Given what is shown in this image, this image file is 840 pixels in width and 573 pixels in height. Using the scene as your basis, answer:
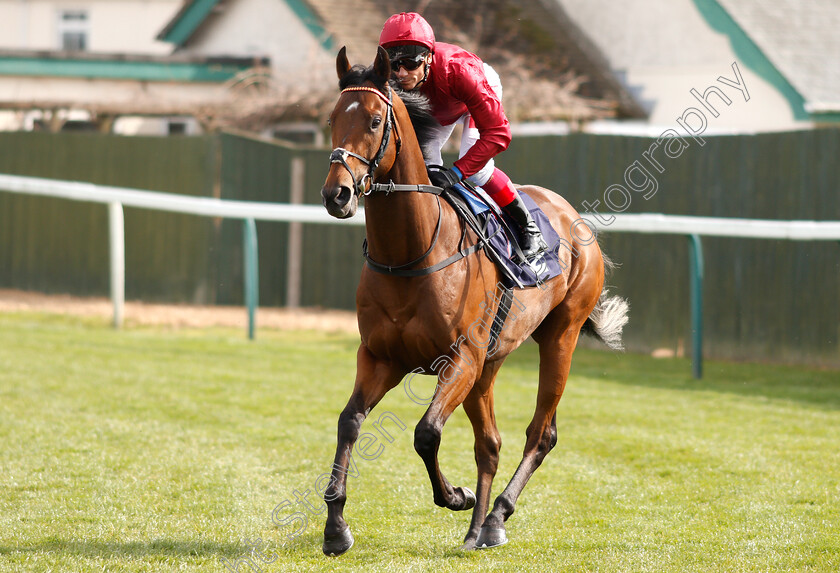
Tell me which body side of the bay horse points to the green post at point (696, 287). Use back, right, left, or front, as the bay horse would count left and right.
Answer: back

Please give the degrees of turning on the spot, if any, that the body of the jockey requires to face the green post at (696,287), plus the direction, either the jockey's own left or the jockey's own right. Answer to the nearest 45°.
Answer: approximately 180°

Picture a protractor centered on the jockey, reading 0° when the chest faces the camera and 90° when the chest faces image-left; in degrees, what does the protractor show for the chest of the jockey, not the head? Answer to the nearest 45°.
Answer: approximately 45°

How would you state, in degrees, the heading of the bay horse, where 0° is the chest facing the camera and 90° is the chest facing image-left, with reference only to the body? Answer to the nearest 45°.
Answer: approximately 45°
